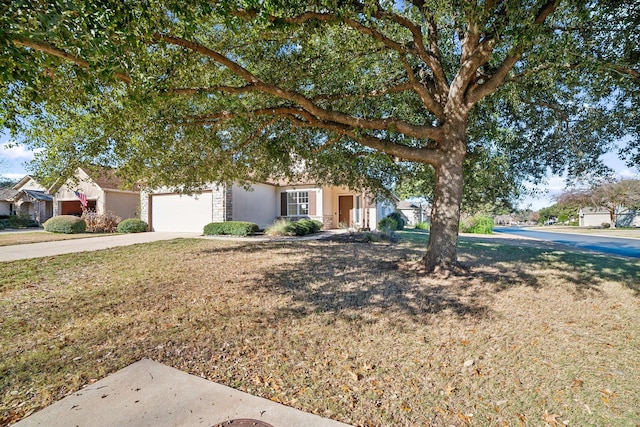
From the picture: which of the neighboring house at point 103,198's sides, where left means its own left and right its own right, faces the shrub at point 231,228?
left

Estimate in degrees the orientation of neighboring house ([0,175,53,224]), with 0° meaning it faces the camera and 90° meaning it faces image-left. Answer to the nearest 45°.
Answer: approximately 45°

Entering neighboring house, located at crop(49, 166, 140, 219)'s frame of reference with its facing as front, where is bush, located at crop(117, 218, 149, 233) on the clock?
The bush is roughly at 10 o'clock from the neighboring house.

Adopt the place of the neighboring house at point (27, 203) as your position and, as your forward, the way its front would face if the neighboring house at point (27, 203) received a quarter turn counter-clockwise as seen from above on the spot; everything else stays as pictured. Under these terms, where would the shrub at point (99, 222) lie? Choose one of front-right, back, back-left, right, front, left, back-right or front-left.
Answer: front-right

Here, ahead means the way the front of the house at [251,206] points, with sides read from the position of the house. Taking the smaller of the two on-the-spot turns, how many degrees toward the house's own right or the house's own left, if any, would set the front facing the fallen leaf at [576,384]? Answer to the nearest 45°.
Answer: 0° — it already faces it

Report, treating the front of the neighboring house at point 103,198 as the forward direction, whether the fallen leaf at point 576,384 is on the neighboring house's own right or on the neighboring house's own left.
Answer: on the neighboring house's own left

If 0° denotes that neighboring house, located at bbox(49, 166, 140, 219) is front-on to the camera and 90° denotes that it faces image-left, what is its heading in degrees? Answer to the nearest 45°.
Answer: approximately 45°

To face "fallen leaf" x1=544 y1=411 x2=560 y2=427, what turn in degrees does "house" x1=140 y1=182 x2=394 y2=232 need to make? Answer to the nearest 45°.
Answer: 0° — it already faces it

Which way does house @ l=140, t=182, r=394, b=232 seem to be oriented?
toward the camera

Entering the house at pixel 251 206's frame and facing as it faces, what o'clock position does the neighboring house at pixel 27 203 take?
The neighboring house is roughly at 4 o'clock from the house.

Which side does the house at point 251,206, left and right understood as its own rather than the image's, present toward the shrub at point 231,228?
front

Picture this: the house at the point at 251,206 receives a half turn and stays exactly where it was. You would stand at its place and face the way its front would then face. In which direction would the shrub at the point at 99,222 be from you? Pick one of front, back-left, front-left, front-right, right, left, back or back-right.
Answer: left

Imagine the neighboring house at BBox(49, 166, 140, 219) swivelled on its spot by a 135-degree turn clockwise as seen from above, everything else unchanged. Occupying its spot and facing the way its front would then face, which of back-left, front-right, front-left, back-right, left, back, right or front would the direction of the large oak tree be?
back

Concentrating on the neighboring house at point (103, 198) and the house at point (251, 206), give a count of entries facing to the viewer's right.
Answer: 0
